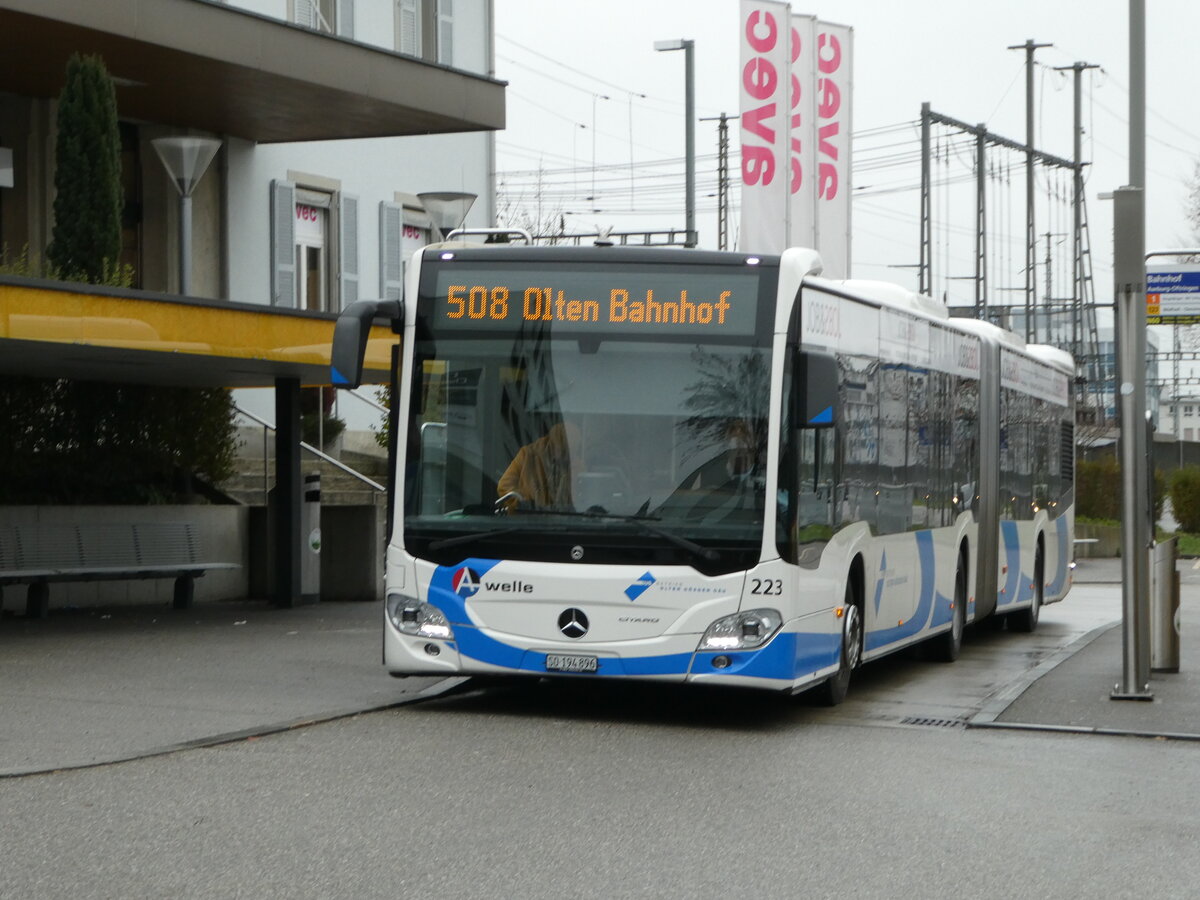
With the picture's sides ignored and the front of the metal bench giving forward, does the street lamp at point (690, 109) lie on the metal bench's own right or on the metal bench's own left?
on the metal bench's own left

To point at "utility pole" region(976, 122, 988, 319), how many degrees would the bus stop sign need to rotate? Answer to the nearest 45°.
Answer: approximately 180°

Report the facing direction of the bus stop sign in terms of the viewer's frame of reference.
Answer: facing the viewer

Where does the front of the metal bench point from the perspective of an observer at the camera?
facing the viewer and to the right of the viewer

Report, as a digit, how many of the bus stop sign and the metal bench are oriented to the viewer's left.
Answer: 0

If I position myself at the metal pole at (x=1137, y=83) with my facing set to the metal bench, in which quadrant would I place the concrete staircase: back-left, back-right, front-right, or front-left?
front-right

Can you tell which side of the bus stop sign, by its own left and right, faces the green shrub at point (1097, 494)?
back

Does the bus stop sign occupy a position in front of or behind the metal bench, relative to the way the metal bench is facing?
in front

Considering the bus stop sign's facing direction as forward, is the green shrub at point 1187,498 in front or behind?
behind

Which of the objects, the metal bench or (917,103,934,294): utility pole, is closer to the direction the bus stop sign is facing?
the metal bench

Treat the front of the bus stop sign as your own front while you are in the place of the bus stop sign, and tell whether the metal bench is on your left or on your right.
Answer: on your right
